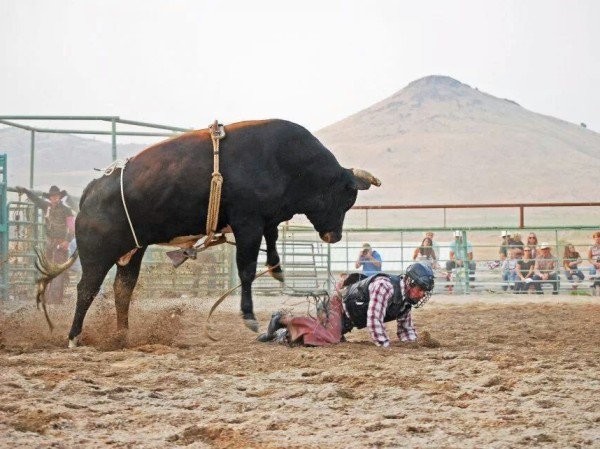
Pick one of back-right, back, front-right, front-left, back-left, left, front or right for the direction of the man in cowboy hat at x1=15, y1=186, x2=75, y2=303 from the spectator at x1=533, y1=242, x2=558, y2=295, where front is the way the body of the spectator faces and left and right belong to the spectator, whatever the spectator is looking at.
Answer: front-right

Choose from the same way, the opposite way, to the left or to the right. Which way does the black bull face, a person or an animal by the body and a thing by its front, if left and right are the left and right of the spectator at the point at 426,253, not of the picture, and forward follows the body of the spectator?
to the left

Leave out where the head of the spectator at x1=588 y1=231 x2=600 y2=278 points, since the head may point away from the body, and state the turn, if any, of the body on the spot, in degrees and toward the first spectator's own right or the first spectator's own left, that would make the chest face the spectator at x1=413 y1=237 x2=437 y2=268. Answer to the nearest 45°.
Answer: approximately 90° to the first spectator's own right

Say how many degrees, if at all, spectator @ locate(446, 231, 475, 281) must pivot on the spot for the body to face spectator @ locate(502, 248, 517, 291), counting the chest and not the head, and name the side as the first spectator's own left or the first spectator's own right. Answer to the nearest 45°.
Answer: approximately 90° to the first spectator's own left

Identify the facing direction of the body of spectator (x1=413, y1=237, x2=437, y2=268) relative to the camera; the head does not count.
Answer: toward the camera

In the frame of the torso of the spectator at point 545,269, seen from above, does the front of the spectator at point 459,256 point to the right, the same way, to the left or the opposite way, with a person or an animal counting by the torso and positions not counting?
the same way

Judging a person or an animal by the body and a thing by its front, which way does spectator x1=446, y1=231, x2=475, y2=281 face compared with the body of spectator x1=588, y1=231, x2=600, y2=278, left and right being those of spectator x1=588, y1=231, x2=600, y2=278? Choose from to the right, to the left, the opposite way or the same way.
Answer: the same way

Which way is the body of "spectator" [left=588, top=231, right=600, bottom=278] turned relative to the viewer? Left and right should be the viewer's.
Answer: facing the viewer

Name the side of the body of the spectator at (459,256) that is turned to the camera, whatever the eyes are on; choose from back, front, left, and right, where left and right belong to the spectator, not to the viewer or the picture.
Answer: front

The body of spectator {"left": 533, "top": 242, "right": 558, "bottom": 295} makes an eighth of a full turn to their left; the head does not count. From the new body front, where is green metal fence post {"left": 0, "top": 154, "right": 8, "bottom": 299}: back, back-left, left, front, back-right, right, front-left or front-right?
right

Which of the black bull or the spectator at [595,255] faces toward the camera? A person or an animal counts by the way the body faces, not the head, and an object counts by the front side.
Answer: the spectator

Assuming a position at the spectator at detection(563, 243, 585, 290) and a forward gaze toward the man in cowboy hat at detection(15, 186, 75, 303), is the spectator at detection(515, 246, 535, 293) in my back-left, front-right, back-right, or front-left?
front-right

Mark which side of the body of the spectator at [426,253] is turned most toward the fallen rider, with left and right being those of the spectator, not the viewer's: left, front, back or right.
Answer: front

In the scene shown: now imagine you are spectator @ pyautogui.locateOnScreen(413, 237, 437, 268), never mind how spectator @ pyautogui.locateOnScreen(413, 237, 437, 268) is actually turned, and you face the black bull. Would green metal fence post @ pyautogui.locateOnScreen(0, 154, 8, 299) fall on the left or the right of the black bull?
right

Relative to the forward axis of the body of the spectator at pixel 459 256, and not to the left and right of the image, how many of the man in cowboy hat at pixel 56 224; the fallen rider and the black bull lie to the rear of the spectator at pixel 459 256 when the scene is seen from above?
0

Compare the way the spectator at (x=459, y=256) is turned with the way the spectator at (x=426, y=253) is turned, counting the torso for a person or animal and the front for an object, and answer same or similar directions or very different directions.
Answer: same or similar directions

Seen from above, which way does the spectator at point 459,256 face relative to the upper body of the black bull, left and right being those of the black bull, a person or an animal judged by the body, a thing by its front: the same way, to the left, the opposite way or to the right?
to the right

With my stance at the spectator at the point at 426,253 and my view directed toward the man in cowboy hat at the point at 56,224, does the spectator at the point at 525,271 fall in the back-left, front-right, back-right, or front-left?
back-left
